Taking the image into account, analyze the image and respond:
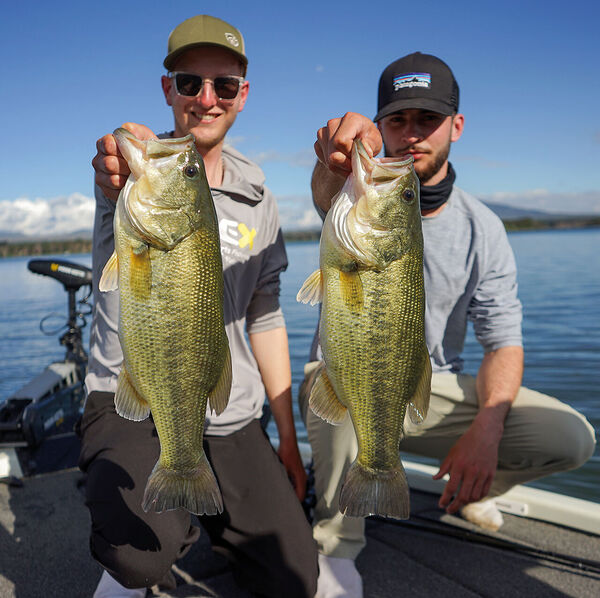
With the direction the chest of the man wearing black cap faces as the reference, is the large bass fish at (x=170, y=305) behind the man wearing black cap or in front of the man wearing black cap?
in front

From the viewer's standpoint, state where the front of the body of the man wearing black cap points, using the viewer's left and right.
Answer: facing the viewer

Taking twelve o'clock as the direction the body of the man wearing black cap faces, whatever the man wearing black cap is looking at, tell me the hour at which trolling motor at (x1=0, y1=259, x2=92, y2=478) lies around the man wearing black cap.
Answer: The trolling motor is roughly at 3 o'clock from the man wearing black cap.

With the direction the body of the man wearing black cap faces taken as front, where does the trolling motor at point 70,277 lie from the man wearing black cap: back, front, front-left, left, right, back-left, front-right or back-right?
right

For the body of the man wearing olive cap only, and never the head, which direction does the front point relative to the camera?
toward the camera

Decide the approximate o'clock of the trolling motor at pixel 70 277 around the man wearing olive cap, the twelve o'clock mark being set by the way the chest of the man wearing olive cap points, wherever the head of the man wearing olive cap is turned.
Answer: The trolling motor is roughly at 5 o'clock from the man wearing olive cap.

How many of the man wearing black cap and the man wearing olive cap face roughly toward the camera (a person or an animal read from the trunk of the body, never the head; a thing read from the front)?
2
